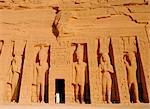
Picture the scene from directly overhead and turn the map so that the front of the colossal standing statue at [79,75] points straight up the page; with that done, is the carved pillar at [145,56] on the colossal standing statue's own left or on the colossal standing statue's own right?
on the colossal standing statue's own left

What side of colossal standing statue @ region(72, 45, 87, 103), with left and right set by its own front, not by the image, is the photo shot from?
front

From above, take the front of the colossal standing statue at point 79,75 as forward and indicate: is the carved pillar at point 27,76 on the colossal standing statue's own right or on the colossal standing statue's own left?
on the colossal standing statue's own right

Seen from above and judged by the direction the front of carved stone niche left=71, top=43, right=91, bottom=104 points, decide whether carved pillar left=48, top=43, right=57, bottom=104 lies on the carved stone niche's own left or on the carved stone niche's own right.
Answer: on the carved stone niche's own right

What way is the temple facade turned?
toward the camera

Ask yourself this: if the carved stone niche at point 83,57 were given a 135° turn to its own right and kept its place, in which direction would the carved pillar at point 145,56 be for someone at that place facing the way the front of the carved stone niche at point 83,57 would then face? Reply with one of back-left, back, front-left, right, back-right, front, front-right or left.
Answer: back-right

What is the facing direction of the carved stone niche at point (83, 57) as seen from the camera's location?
facing the viewer

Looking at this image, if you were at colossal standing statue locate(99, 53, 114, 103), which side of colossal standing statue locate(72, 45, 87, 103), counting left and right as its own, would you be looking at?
left

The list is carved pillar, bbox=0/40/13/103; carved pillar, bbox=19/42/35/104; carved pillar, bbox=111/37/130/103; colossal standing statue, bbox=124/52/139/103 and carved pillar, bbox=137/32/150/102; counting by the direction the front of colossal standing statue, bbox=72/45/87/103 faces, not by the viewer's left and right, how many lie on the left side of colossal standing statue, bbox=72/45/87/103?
3

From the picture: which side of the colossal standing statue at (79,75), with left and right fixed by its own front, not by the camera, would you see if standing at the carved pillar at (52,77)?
right
